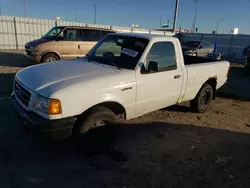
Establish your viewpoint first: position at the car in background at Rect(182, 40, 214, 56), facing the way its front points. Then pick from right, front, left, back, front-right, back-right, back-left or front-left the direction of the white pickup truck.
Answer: front-left

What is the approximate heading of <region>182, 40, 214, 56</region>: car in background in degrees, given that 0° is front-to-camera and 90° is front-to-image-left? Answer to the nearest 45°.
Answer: approximately 45°

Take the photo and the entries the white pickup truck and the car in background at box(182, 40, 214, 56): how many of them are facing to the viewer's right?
0

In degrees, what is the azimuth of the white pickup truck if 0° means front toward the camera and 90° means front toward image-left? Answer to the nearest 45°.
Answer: approximately 45°

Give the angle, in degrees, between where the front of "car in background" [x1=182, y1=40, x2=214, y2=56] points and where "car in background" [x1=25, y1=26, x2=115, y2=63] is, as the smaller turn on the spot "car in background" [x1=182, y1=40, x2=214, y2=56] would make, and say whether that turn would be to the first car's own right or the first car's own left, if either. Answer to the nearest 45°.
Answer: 0° — it already faces it

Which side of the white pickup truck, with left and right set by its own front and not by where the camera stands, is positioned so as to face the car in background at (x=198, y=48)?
back
